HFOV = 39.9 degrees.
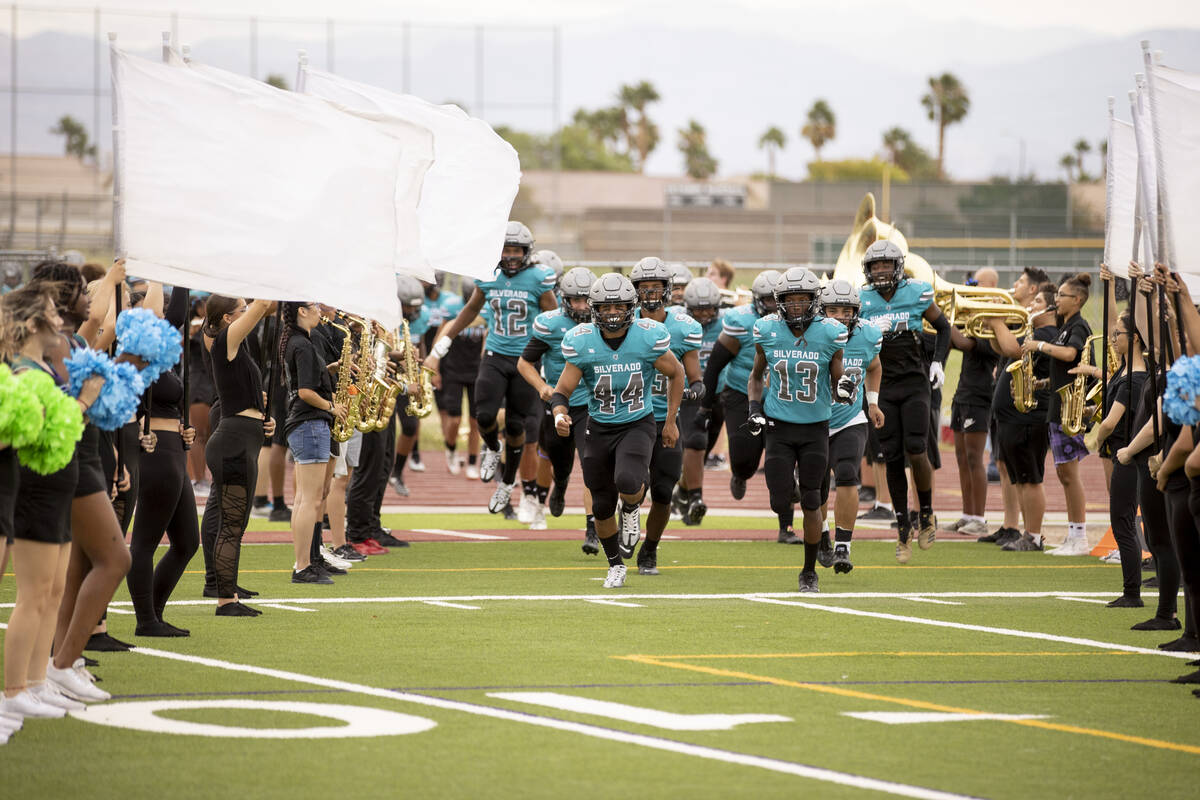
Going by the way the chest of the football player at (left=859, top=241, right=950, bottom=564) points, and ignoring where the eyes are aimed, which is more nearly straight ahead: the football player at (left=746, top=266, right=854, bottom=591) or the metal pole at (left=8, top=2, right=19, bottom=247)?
the football player

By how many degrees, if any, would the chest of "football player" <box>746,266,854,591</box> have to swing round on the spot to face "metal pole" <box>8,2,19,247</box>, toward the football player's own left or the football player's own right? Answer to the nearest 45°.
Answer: approximately 135° to the football player's own right

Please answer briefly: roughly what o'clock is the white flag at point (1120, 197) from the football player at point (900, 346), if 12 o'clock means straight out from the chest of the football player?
The white flag is roughly at 11 o'clock from the football player.

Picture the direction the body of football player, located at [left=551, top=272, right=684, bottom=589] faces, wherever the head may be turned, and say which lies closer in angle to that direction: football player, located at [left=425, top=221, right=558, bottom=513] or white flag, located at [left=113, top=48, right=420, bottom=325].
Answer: the white flag
